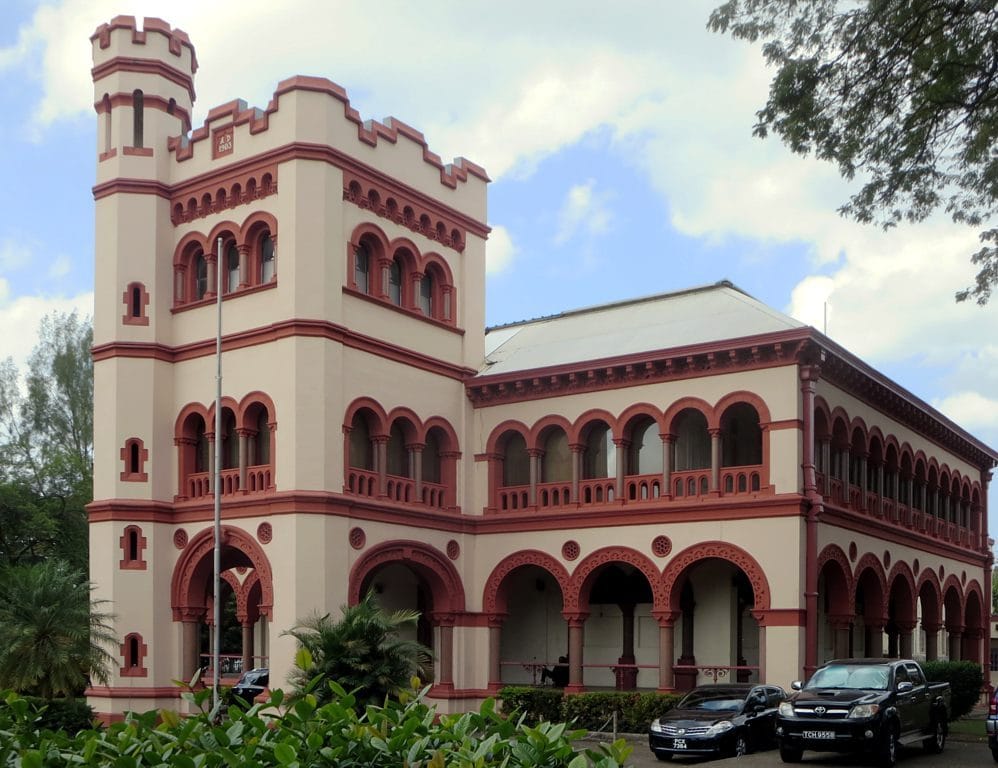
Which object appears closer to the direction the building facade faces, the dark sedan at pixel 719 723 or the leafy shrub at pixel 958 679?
the dark sedan

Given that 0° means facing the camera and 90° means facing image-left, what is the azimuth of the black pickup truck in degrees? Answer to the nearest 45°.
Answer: approximately 45°

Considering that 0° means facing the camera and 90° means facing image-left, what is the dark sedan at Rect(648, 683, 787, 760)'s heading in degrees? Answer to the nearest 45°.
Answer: approximately 45°

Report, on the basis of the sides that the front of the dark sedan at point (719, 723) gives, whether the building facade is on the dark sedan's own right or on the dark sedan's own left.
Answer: on the dark sedan's own right

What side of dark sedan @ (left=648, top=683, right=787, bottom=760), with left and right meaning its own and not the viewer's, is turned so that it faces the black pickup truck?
left

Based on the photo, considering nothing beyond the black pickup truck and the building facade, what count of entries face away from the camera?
0

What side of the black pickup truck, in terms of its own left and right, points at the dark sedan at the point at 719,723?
right
